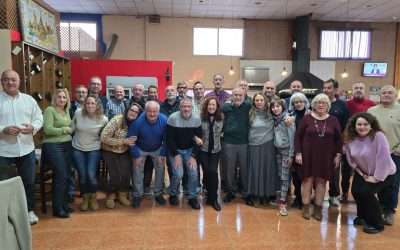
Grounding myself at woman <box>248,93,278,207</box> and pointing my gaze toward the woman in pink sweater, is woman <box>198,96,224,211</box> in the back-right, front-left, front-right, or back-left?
back-right

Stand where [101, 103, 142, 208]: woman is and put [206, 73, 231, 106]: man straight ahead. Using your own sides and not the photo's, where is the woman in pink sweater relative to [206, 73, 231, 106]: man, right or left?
right

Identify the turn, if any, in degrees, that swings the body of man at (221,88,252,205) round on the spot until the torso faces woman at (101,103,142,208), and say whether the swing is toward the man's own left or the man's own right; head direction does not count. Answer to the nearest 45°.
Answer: approximately 90° to the man's own right

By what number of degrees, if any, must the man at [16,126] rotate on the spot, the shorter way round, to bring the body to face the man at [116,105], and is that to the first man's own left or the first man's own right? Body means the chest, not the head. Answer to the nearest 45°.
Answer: approximately 135° to the first man's own left

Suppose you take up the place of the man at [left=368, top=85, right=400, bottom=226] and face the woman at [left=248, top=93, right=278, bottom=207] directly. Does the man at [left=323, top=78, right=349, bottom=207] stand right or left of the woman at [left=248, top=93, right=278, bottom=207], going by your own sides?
right
